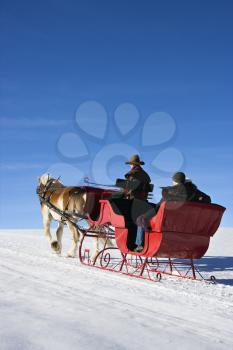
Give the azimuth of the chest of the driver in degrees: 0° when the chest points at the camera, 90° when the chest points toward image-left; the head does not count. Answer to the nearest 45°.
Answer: approximately 90°

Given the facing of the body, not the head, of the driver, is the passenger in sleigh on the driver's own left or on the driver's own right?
on the driver's own left

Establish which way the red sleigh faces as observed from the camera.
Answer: facing away from the viewer and to the left of the viewer
